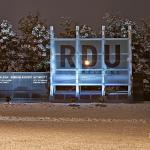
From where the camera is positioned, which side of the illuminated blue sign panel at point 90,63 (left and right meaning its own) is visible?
front

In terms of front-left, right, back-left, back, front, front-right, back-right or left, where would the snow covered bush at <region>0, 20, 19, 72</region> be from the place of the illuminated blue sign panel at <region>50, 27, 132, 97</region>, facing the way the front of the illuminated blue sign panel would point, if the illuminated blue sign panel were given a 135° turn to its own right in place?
front
